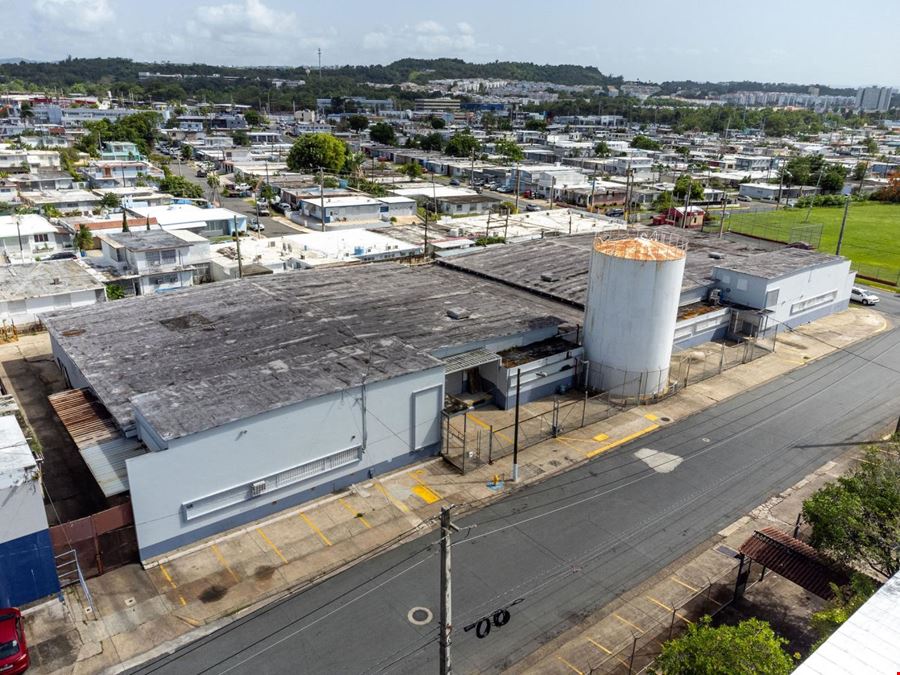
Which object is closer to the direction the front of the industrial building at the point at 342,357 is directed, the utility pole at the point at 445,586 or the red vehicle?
the utility pole

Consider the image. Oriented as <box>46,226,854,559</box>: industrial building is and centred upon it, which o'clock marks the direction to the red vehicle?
The red vehicle is roughly at 2 o'clock from the industrial building.

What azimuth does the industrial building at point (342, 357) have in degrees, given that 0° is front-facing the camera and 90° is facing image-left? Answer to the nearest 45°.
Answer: approximately 315°

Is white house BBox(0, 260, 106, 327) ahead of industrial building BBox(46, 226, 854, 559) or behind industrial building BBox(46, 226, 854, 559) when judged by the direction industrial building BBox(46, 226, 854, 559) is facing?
behind

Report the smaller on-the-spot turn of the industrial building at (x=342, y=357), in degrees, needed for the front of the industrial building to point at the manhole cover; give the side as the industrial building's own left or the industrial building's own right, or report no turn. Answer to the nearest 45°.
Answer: approximately 45° to the industrial building's own right

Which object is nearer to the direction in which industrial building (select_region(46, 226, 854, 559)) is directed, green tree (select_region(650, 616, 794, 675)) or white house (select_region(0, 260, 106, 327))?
the green tree

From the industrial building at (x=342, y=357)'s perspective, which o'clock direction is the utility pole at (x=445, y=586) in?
The utility pole is roughly at 1 o'clock from the industrial building.

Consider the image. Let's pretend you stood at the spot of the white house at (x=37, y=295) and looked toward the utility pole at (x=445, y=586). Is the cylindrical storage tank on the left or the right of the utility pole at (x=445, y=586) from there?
left

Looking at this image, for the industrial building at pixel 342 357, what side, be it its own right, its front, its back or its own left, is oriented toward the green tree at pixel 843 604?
front

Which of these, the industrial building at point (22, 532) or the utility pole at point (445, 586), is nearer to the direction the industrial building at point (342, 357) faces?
the utility pole

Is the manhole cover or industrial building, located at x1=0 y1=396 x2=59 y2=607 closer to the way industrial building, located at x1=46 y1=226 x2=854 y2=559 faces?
the manhole cover

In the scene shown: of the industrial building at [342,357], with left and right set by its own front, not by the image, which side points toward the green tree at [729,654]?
front

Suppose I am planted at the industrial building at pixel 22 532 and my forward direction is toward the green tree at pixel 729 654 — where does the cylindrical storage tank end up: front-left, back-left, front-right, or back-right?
front-left
